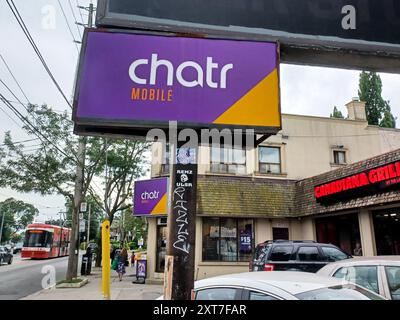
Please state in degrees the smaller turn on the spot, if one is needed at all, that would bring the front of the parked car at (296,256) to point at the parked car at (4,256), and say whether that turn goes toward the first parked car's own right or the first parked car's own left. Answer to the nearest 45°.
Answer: approximately 90° to the first parked car's own left

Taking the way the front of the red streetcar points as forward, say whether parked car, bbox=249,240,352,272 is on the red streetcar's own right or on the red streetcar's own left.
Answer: on the red streetcar's own left

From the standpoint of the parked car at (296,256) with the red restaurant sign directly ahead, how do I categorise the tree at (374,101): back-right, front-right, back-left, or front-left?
front-left

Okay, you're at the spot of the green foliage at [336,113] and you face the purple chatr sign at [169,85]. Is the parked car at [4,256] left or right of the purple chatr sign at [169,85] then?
right

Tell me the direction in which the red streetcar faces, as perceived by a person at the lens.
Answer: facing the viewer and to the left of the viewer

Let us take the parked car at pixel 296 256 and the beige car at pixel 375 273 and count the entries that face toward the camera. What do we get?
0

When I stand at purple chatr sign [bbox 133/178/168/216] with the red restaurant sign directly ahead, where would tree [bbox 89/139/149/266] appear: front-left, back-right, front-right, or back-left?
back-left

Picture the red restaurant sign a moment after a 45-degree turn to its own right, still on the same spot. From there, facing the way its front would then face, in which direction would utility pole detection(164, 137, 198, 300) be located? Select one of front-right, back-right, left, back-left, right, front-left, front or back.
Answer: left

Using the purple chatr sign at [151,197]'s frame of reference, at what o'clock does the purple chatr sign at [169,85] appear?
the purple chatr sign at [169,85] is roughly at 12 o'clock from the purple chatr sign at [151,197].

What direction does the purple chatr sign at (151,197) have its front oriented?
toward the camera

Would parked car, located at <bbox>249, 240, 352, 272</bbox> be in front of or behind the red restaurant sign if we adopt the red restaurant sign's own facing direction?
in front

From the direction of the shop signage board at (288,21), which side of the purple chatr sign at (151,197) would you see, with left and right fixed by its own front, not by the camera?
front

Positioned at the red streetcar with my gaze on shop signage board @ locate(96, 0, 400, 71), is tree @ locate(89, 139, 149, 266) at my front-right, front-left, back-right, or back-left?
front-left
